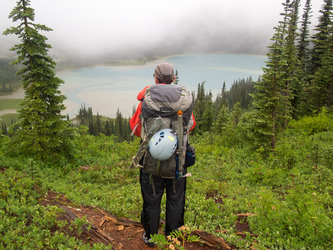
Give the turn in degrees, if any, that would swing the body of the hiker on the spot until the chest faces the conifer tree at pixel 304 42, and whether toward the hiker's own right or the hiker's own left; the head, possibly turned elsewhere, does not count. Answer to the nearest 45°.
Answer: approximately 45° to the hiker's own right

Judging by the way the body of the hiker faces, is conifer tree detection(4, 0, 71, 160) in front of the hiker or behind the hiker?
in front

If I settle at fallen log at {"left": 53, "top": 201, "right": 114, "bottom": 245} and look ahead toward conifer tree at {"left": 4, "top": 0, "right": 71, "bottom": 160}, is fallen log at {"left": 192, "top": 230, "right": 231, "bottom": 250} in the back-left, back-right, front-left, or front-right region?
back-right

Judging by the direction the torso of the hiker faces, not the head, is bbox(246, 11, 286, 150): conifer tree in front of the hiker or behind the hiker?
in front

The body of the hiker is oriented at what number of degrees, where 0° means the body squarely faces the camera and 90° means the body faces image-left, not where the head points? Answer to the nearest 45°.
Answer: approximately 180°
